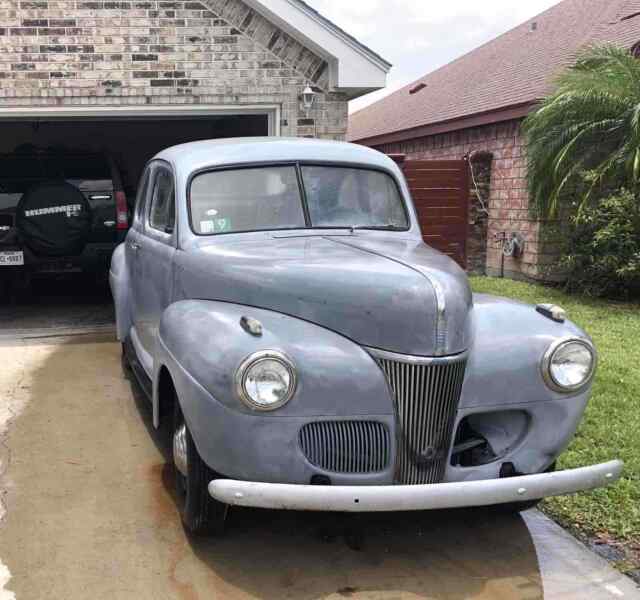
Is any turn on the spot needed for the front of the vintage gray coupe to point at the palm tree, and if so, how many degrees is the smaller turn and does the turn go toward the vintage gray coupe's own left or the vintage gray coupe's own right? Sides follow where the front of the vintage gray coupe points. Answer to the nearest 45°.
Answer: approximately 135° to the vintage gray coupe's own left

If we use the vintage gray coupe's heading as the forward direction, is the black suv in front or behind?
behind

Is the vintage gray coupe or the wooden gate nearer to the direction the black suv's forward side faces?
the wooden gate

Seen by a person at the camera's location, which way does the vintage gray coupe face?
facing the viewer and to the right of the viewer

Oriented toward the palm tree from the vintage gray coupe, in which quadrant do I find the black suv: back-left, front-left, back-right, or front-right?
front-left

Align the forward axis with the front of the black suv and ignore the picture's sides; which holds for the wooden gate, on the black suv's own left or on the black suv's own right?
on the black suv's own right

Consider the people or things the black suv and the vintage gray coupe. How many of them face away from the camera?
1

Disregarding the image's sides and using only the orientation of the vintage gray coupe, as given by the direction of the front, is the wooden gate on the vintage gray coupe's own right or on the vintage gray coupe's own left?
on the vintage gray coupe's own left

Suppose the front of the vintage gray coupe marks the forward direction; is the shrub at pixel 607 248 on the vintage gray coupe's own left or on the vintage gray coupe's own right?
on the vintage gray coupe's own left

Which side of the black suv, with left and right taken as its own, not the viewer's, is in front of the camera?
back

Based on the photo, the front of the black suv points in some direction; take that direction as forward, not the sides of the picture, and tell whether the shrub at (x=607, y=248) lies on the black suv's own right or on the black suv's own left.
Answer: on the black suv's own right

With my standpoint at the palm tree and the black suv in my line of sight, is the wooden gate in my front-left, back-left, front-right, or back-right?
front-right

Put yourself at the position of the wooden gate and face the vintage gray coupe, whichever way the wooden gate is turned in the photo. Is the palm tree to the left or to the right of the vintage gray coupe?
left

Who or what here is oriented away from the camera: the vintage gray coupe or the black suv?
the black suv

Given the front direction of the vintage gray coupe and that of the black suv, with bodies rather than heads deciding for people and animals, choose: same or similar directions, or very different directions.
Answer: very different directions
